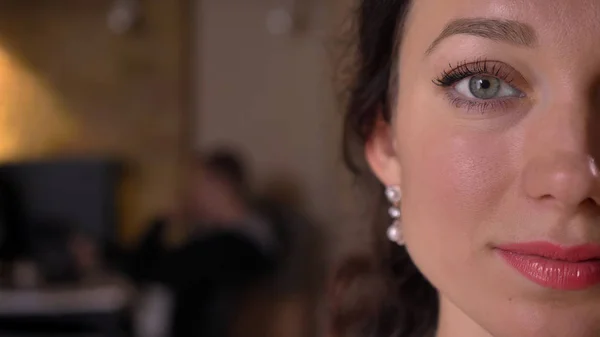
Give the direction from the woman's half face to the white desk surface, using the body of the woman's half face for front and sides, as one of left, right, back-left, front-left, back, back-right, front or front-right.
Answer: back-right

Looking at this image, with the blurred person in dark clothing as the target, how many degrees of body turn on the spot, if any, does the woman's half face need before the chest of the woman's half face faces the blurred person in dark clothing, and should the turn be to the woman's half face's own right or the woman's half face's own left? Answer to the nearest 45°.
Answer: approximately 135° to the woman's half face's own right

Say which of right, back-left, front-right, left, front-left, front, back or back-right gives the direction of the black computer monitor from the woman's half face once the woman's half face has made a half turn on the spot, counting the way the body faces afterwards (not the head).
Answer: front-left
